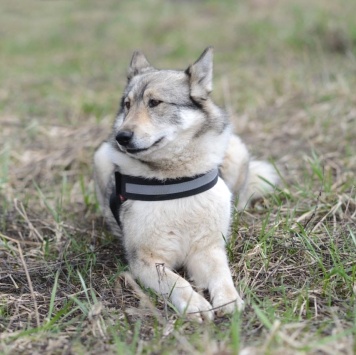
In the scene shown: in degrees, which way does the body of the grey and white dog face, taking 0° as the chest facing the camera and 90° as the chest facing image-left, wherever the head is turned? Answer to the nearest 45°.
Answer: approximately 0°
